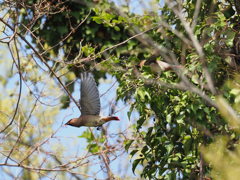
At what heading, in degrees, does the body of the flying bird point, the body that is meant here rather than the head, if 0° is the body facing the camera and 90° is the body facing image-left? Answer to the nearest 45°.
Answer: approximately 90°
